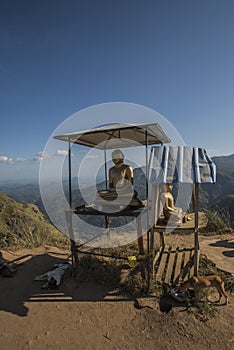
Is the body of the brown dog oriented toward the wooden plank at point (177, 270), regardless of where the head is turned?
no
